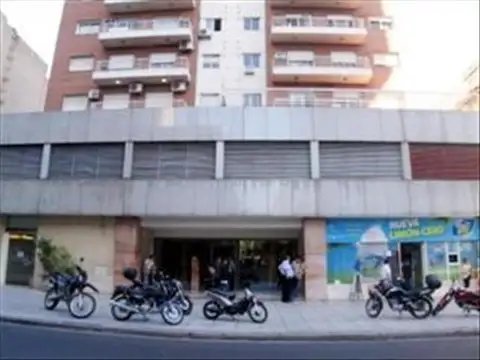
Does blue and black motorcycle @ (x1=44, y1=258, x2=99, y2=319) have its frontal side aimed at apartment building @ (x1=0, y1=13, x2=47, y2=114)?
no

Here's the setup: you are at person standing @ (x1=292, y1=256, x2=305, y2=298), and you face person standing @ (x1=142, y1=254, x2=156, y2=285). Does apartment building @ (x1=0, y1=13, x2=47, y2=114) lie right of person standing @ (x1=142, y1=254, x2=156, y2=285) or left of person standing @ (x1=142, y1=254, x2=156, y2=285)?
right

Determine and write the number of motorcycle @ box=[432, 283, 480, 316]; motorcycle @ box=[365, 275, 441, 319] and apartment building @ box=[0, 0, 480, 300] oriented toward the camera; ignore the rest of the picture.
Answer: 1

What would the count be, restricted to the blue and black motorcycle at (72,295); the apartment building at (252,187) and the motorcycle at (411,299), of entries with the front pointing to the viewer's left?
1

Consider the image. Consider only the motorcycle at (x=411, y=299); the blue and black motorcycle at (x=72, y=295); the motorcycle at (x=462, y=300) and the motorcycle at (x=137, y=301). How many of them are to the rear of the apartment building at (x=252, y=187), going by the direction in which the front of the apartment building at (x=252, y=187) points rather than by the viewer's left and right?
0

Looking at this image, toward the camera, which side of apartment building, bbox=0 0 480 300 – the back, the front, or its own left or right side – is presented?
front

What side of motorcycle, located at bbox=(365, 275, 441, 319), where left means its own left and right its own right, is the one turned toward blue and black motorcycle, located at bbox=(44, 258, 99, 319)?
front

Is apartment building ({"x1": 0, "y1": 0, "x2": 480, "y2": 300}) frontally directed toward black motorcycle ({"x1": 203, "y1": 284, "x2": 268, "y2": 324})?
yes

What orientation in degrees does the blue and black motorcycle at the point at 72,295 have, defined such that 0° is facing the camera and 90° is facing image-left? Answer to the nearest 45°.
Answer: approximately 315°

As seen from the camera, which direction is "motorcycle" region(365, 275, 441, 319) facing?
to the viewer's left

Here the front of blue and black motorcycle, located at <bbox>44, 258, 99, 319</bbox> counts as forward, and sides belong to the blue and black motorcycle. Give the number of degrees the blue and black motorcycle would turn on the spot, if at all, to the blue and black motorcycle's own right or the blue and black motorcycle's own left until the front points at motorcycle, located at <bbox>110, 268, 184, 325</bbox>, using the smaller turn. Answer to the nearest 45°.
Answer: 0° — it already faces it

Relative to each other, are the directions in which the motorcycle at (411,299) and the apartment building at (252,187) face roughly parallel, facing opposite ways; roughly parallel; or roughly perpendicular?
roughly perpendicular

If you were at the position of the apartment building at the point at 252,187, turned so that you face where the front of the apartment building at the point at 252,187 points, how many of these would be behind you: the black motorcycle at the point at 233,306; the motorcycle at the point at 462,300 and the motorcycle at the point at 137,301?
0
